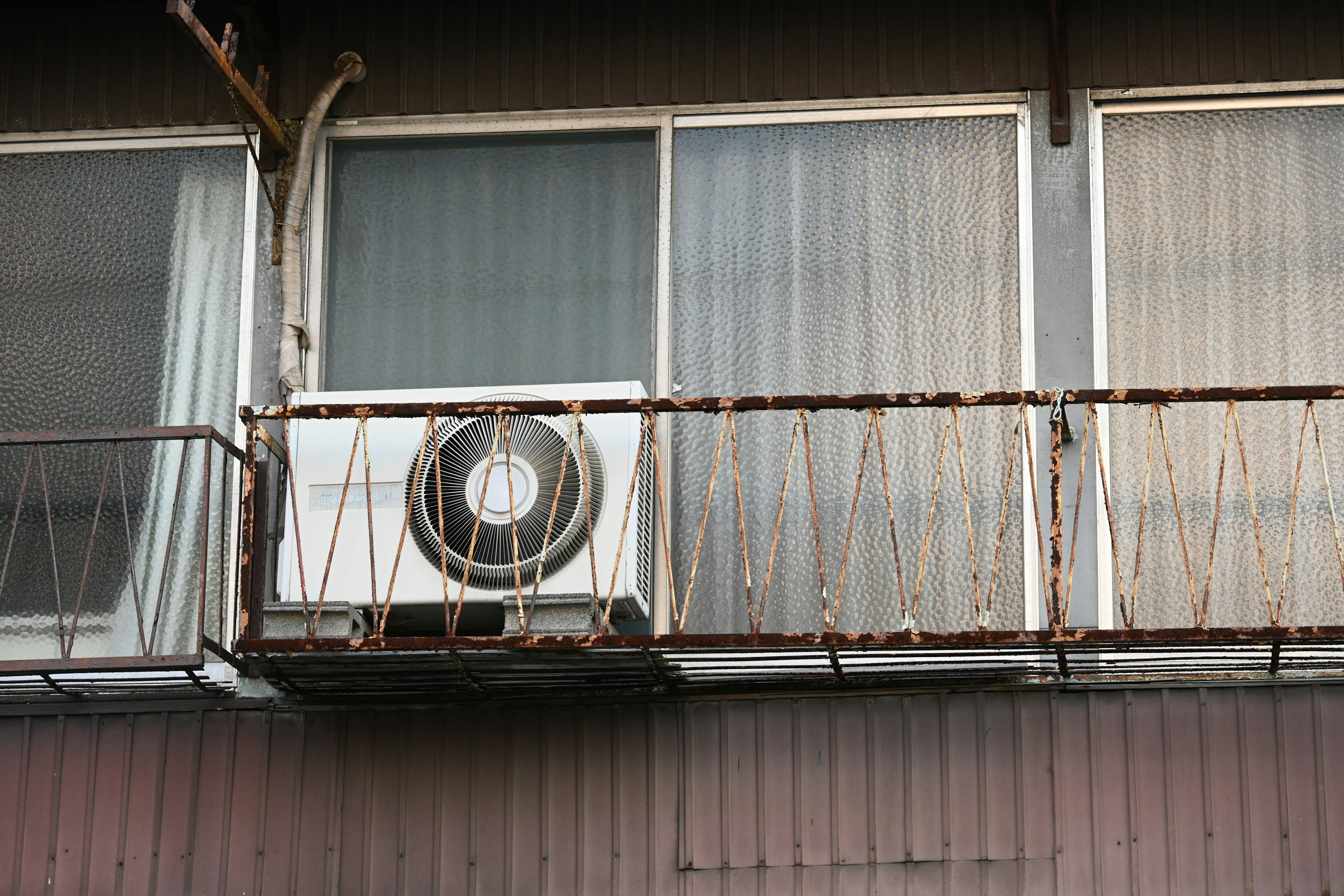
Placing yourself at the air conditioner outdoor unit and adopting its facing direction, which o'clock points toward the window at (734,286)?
The window is roughly at 8 o'clock from the air conditioner outdoor unit.

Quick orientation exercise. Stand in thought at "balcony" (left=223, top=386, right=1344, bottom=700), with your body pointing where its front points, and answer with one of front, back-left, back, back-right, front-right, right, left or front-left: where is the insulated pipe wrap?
right

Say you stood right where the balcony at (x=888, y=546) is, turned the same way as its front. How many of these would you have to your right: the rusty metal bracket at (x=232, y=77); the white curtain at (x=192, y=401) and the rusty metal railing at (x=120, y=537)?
3

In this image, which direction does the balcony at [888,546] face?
toward the camera

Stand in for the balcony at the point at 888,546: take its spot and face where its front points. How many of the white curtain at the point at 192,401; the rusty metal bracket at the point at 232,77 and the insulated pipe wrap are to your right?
3

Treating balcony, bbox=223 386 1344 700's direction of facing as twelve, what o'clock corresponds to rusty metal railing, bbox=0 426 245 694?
The rusty metal railing is roughly at 3 o'clock from the balcony.

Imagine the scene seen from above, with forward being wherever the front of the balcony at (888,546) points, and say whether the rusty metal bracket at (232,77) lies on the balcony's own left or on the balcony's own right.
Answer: on the balcony's own right

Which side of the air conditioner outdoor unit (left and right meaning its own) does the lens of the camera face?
front
